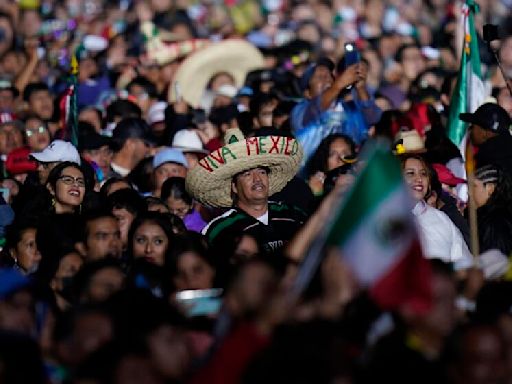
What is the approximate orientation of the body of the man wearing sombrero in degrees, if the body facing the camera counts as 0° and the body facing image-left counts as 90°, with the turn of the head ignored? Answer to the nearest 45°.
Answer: approximately 315°

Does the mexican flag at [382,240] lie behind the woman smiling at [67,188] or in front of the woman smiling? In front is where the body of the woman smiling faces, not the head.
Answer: in front

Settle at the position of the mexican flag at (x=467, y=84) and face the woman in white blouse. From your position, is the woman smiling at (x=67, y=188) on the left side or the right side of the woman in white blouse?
right

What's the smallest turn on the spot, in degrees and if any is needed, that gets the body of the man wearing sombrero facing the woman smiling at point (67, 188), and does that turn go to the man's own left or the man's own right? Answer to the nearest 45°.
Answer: approximately 135° to the man's own right

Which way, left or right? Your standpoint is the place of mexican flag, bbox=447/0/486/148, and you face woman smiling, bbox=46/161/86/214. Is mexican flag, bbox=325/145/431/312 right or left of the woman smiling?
left

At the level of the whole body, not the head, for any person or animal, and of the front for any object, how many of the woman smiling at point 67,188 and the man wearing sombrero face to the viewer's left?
0

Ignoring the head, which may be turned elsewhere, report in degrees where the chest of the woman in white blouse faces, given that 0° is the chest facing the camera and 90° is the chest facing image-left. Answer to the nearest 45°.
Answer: approximately 45°
